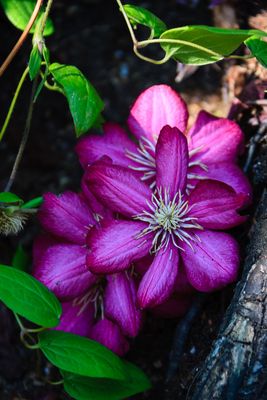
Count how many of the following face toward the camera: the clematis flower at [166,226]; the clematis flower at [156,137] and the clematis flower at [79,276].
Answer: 3

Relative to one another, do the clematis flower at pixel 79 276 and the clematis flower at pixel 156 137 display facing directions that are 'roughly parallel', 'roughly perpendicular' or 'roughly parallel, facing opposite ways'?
roughly parallel

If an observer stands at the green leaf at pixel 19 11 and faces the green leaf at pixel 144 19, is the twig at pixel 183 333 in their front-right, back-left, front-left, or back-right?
front-right

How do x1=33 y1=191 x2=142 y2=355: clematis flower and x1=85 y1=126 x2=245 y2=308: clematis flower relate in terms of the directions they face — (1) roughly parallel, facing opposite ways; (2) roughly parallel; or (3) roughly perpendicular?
roughly parallel

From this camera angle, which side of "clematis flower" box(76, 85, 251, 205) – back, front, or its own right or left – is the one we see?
front

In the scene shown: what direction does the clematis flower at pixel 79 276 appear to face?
toward the camera

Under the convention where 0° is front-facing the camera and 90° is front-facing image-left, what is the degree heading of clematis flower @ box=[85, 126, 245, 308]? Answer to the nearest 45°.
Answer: approximately 0°
